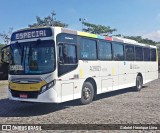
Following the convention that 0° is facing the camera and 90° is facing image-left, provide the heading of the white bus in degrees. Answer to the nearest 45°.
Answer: approximately 45°
